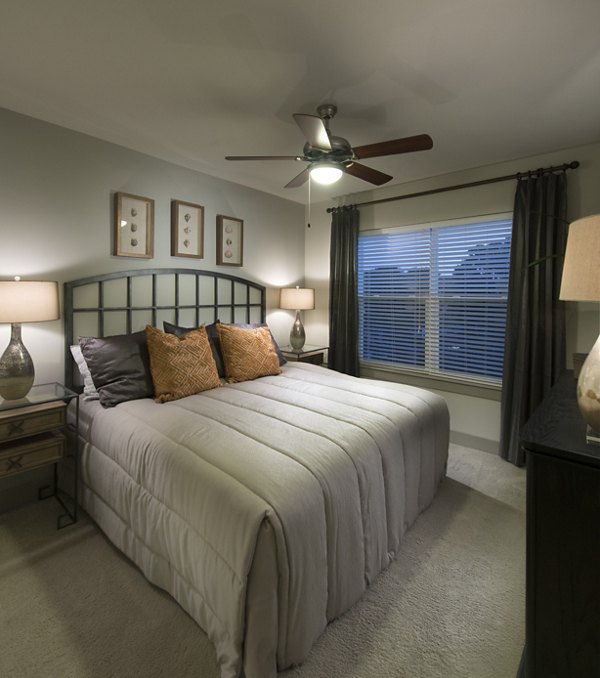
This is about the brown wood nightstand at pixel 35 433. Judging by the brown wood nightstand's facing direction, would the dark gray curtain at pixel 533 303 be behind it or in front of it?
in front

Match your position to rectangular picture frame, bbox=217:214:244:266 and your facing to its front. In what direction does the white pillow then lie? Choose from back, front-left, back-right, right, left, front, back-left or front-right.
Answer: right

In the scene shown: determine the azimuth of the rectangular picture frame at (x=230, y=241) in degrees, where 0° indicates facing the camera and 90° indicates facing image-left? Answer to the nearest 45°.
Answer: approximately 315°

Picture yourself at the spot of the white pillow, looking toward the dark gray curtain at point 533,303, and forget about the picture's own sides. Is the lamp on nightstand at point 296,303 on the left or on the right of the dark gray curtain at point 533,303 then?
left

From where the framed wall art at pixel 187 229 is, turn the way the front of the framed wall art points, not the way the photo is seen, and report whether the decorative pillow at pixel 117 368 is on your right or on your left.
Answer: on your right

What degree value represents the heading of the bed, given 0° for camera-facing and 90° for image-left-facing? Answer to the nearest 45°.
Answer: approximately 315°

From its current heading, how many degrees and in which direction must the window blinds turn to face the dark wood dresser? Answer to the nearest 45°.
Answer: approximately 45° to its left

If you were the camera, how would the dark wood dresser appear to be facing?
facing away from the viewer and to the left of the viewer

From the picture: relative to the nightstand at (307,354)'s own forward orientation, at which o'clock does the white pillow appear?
The white pillow is roughly at 3 o'clock from the nightstand.

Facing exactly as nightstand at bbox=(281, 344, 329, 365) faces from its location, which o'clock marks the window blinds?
The window blinds is roughly at 11 o'clock from the nightstand.

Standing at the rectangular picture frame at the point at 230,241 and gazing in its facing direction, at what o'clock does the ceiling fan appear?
The ceiling fan is roughly at 1 o'clock from the rectangular picture frame.
